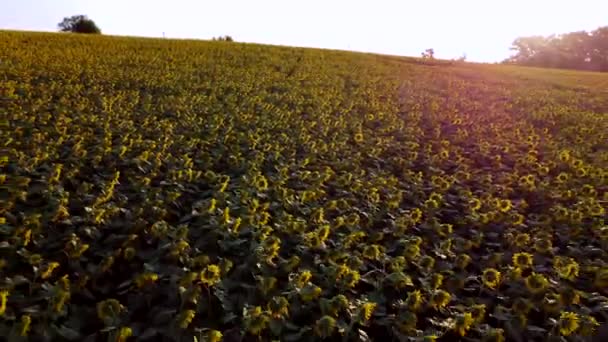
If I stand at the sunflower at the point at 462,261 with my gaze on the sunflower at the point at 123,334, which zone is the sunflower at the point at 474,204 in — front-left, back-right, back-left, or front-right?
back-right

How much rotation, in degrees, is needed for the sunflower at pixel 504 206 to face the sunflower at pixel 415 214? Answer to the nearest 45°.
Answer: approximately 45° to its right

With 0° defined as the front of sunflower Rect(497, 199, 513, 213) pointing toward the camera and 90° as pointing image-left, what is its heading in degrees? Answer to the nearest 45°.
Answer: approximately 0°

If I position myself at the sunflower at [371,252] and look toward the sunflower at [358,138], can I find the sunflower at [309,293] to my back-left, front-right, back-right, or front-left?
back-left

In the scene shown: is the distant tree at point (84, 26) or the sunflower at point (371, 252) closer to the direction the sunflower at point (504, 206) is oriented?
the sunflower

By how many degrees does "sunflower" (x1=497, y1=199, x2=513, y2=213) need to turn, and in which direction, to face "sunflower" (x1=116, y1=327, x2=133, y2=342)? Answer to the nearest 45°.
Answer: approximately 45° to its right

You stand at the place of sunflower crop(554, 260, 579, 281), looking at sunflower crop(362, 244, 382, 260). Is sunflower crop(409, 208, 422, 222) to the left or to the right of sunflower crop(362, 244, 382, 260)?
right

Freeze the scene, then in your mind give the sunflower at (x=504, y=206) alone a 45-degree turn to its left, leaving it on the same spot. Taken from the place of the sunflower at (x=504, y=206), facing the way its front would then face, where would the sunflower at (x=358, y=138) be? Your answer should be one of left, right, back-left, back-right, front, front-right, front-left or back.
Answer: back

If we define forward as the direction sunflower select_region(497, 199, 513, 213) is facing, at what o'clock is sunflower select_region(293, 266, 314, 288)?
sunflower select_region(293, 266, 314, 288) is roughly at 1 o'clock from sunflower select_region(497, 199, 513, 213).
